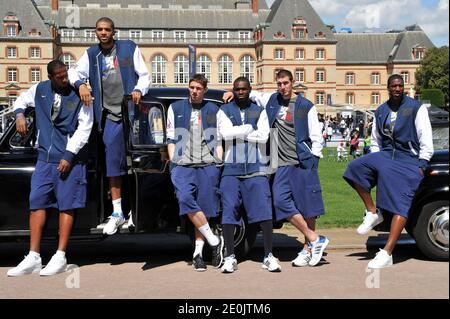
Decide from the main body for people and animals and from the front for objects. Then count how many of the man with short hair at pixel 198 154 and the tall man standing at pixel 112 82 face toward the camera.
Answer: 2

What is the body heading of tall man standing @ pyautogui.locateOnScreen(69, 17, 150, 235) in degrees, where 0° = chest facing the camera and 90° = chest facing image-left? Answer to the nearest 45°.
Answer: approximately 0°

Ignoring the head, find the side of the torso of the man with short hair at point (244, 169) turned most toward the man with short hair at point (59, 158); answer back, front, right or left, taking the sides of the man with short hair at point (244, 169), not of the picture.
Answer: right

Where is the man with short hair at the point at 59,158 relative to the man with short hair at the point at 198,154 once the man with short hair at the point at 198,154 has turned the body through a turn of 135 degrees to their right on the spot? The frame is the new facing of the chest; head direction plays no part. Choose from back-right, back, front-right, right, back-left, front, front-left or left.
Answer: front-left

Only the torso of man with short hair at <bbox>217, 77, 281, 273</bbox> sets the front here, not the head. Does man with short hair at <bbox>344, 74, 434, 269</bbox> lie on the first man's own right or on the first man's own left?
on the first man's own left

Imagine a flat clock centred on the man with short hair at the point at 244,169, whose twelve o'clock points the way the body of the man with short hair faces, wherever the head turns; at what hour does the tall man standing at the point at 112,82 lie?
The tall man standing is roughly at 3 o'clock from the man with short hair.

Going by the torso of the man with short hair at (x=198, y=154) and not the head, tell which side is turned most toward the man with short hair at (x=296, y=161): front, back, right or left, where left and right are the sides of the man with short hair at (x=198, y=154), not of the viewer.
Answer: left

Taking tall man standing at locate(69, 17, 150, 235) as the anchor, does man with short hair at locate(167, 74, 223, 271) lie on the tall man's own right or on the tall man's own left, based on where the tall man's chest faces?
on the tall man's own left
